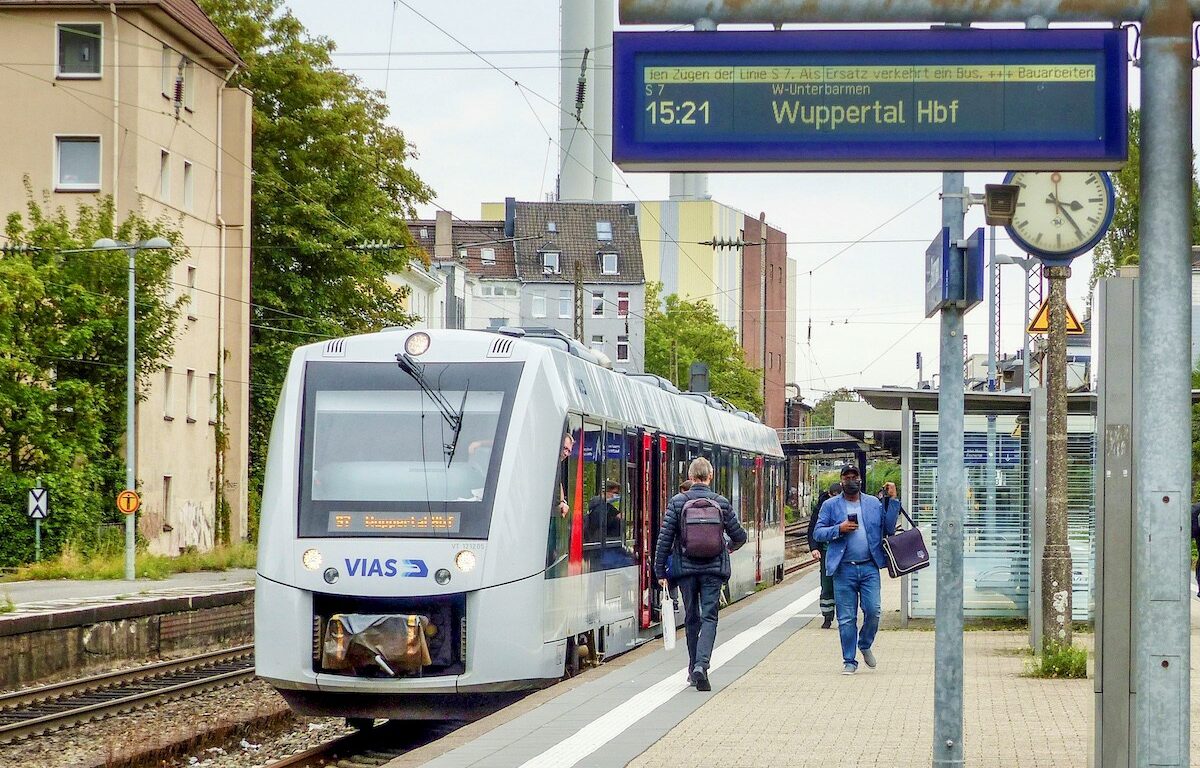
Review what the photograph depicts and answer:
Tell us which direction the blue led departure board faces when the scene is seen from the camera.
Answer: facing the viewer

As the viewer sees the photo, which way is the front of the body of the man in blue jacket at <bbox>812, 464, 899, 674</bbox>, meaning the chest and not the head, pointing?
toward the camera

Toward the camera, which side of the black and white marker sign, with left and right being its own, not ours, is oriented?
front

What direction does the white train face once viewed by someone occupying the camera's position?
facing the viewer and to the left of the viewer

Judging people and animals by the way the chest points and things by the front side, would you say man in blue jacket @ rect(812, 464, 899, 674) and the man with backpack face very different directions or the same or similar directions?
very different directions

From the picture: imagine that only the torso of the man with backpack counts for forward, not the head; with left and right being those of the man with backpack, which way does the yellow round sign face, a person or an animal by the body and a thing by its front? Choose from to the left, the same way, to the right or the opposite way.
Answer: the opposite way

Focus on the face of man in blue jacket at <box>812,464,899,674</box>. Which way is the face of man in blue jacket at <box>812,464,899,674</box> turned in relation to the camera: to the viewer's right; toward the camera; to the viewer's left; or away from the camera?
toward the camera

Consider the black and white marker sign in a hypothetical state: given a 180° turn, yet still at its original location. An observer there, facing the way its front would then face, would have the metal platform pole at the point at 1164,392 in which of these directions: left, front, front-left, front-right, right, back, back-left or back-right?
back

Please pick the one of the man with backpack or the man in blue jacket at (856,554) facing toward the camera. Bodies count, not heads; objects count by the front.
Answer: the man in blue jacket

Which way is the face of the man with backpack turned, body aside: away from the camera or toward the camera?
away from the camera

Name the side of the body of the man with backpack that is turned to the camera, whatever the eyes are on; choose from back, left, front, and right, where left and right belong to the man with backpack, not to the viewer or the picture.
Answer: back
